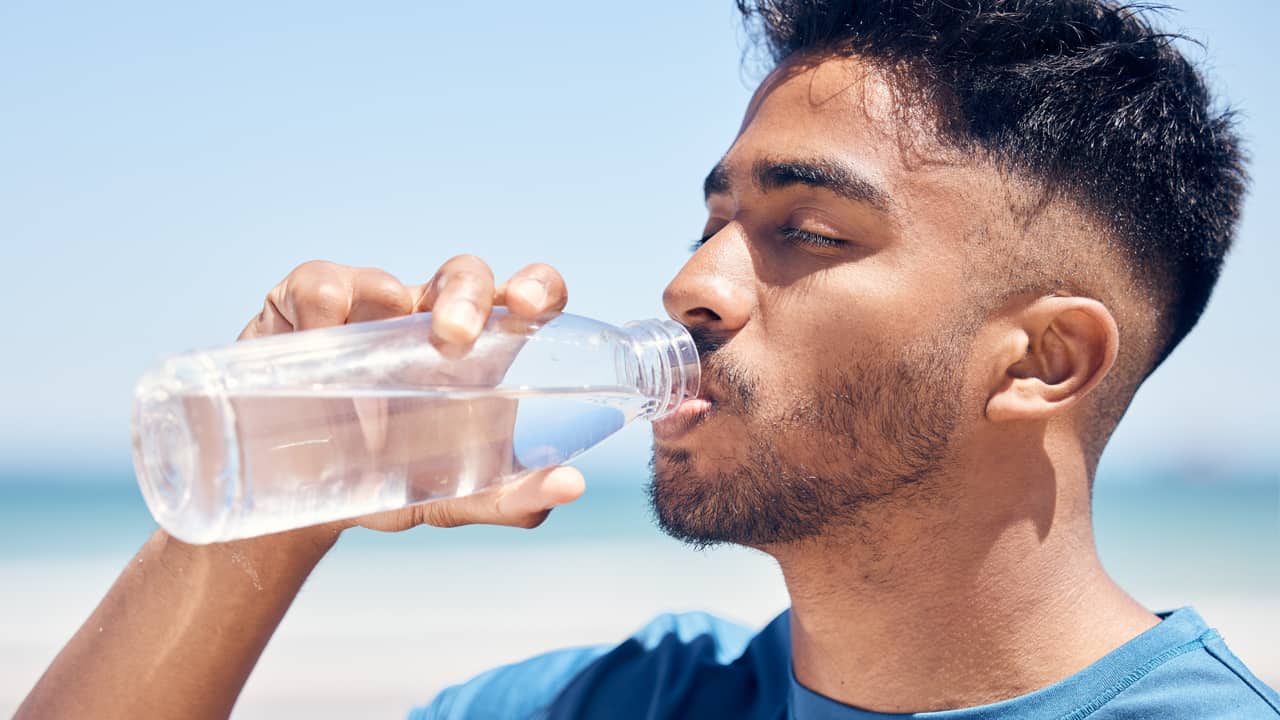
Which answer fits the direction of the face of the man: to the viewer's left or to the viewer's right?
to the viewer's left

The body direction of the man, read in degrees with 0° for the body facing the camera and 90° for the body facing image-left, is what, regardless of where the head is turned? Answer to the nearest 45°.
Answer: approximately 45°
